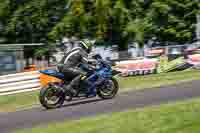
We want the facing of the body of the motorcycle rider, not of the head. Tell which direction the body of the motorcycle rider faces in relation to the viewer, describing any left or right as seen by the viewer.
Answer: facing to the right of the viewer

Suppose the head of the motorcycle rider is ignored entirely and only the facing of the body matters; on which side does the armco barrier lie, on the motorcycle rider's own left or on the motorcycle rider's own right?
on the motorcycle rider's own left
